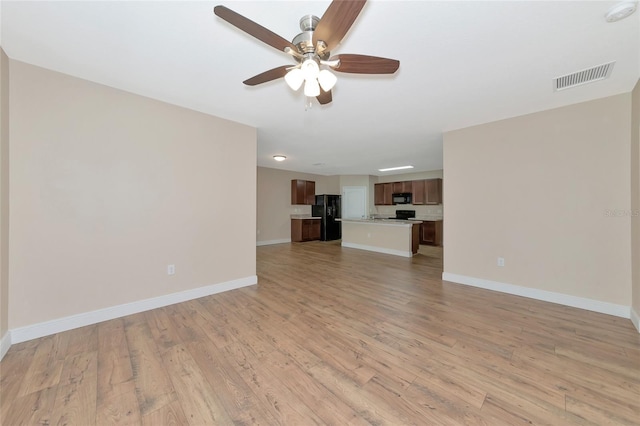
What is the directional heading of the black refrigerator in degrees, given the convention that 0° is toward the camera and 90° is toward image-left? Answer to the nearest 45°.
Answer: approximately 315°

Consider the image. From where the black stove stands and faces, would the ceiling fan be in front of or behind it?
in front

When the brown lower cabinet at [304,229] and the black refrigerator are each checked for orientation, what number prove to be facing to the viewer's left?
0

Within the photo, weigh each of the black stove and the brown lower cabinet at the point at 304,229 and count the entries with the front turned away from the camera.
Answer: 0

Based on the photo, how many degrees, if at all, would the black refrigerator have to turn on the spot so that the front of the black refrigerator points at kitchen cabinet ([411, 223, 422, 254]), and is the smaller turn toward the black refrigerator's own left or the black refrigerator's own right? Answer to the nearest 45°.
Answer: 0° — it already faces it

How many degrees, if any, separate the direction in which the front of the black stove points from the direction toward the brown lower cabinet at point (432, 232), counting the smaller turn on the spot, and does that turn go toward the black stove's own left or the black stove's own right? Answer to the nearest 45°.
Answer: approximately 90° to the black stove's own left

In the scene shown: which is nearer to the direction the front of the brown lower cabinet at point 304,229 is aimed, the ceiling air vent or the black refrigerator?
the ceiling air vent

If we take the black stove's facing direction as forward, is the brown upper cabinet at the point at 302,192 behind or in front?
in front

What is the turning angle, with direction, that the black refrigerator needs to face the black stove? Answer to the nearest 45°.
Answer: approximately 45° to its left

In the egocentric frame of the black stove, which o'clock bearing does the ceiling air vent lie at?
The ceiling air vent is roughly at 10 o'clock from the black stove.
